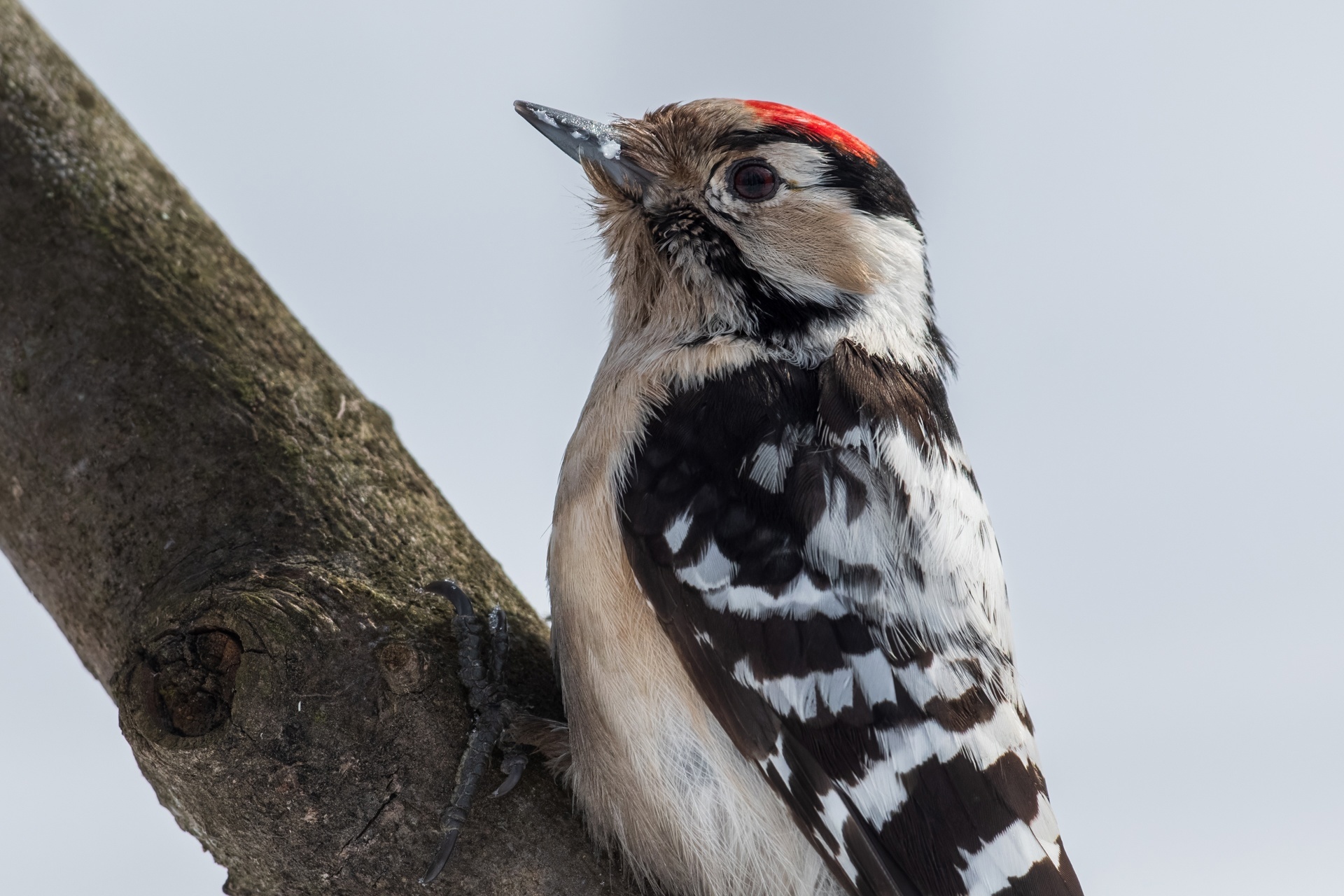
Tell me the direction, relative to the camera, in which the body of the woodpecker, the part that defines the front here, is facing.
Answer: to the viewer's left
